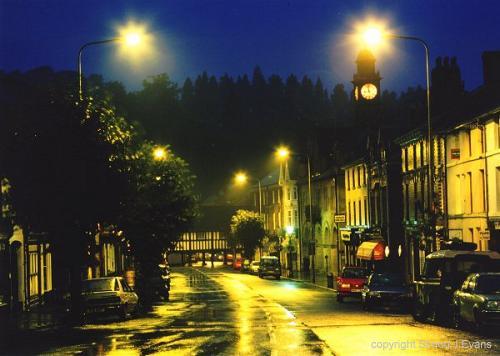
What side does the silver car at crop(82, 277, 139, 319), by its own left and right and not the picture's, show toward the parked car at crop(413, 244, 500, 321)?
right

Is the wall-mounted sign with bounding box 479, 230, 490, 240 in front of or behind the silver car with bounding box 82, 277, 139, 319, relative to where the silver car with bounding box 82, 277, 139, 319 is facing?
in front

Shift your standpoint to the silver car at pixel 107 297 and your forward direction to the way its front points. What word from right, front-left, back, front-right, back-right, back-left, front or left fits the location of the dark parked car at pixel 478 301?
right

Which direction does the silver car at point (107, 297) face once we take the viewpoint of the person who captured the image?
facing away from the viewer and to the right of the viewer

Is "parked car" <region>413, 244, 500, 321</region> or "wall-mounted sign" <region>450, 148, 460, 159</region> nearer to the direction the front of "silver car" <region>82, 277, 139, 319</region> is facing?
the wall-mounted sign

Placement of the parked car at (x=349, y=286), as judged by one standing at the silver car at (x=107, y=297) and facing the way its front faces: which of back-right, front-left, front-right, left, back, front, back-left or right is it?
front
